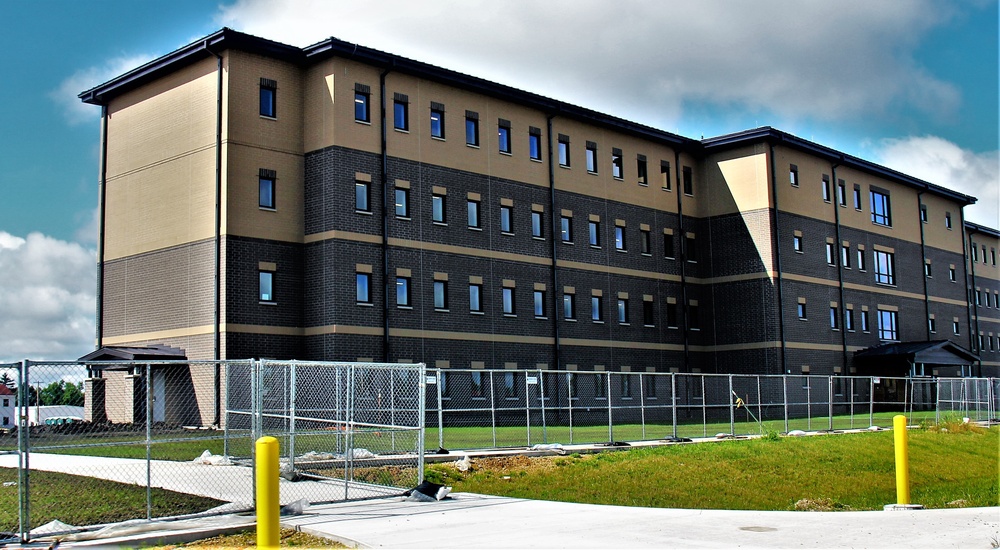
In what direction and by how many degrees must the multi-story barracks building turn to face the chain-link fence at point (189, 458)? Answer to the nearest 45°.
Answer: approximately 45° to its right

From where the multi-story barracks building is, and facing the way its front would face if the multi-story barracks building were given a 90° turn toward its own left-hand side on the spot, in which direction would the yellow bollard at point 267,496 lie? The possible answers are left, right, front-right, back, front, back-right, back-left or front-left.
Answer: back-right

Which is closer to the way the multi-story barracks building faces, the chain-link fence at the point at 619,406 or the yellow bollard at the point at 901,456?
the yellow bollard

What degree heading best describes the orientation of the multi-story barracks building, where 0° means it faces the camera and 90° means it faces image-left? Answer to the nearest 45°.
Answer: approximately 315°

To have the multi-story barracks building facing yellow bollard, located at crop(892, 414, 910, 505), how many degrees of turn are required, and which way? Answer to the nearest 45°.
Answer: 0° — it already faces it
